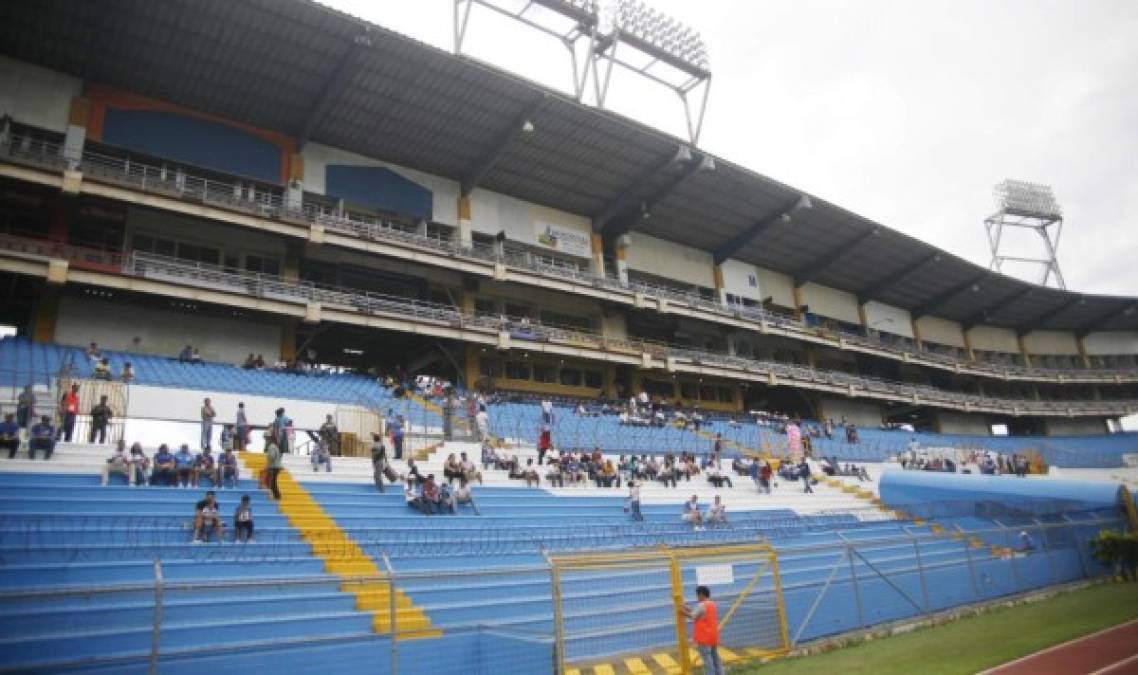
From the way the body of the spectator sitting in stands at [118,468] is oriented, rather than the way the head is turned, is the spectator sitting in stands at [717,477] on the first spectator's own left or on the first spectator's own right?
on the first spectator's own left

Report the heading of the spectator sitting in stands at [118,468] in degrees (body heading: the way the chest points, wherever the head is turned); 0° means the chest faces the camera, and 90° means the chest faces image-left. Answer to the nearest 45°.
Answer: approximately 0°

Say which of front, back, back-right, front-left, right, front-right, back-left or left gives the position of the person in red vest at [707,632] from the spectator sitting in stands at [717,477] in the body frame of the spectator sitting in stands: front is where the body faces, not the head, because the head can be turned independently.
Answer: front-right

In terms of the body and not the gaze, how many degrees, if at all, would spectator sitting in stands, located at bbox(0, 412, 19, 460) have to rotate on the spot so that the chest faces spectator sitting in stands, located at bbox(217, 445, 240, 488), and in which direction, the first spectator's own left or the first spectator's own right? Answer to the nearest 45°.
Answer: approximately 90° to the first spectator's own left

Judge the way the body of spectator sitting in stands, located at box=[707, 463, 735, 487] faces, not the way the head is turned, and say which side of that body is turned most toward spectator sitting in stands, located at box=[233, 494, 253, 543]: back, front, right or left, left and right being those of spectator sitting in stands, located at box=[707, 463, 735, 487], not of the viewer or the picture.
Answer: right

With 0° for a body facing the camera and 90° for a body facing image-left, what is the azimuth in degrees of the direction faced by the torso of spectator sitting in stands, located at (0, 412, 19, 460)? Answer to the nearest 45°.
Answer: approximately 0°

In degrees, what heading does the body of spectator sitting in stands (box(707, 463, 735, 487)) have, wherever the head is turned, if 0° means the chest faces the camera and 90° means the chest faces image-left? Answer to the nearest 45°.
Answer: approximately 315°

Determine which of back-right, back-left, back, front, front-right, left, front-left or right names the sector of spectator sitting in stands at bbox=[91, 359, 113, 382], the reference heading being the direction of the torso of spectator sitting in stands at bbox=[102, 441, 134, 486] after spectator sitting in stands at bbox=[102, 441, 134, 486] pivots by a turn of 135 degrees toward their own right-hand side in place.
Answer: front-right

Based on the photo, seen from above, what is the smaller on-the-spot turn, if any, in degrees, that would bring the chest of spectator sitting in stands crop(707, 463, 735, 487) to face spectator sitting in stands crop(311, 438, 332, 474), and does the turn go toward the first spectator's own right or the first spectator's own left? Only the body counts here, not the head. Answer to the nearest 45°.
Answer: approximately 90° to the first spectator's own right

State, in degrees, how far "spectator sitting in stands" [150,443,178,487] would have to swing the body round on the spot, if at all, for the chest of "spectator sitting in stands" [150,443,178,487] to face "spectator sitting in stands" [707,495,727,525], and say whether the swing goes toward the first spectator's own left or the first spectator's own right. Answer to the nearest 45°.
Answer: approximately 90° to the first spectator's own left

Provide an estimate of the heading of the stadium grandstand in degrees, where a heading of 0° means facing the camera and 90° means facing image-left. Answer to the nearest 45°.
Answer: approximately 315°

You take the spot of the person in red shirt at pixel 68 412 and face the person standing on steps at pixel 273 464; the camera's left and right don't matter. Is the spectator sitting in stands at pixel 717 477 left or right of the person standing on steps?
left

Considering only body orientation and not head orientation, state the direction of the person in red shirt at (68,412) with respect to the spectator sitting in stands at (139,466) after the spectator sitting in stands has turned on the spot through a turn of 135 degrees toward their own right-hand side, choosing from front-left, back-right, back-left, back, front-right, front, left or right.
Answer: front-right
